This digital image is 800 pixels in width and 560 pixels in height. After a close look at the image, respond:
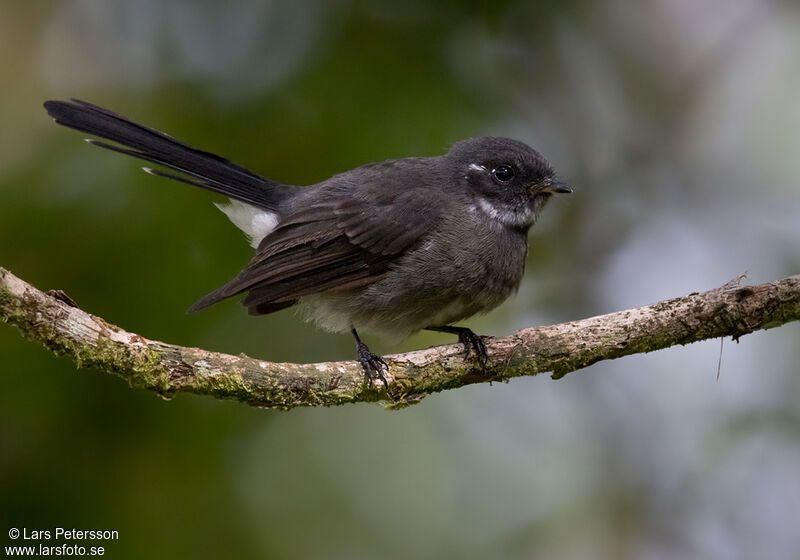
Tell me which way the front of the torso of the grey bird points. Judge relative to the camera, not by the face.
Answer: to the viewer's right
